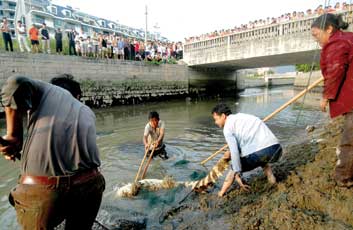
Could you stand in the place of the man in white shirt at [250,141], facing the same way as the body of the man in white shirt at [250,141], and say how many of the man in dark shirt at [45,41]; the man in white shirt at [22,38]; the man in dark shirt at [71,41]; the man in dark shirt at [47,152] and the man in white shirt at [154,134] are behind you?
0

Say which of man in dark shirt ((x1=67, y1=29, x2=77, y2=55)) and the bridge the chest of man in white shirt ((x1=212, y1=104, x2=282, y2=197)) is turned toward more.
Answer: the man in dark shirt

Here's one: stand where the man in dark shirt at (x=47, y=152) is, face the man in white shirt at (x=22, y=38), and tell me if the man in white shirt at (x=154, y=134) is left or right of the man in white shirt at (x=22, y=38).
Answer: right

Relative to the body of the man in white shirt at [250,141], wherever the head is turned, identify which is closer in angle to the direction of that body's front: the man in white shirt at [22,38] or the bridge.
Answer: the man in white shirt

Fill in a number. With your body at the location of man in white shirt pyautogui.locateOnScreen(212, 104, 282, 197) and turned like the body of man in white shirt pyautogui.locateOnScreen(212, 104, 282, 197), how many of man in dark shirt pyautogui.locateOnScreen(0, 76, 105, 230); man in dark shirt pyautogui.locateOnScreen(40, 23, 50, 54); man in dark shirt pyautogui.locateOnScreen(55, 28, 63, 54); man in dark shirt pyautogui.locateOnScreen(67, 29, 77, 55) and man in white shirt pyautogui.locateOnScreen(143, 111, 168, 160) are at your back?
0

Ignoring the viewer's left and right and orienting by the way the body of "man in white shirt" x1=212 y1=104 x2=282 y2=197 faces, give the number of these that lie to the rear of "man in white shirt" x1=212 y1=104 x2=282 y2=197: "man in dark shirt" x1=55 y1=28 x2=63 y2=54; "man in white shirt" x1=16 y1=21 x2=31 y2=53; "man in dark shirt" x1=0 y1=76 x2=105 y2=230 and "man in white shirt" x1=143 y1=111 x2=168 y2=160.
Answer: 0

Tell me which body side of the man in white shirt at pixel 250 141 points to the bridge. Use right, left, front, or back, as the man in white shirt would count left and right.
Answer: right

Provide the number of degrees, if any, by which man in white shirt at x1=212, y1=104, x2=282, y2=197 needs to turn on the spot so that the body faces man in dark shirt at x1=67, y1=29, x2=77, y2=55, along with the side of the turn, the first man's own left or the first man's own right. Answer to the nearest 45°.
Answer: approximately 45° to the first man's own right

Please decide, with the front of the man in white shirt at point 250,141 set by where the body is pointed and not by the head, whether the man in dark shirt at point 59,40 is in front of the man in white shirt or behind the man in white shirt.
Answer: in front

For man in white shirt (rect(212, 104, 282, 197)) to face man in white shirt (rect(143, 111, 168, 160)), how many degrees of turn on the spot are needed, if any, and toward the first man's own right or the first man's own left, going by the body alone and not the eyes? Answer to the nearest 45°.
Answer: approximately 45° to the first man's own right

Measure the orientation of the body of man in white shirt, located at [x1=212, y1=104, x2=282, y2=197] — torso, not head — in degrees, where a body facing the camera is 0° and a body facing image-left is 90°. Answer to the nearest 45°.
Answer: approximately 90°

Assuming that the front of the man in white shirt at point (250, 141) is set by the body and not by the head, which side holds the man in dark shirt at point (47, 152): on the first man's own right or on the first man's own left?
on the first man's own left

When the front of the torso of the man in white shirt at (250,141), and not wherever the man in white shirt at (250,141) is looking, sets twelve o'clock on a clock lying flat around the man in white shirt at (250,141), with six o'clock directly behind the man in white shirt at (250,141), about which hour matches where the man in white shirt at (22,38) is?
the man in white shirt at (22,38) is roughly at 1 o'clock from the man in white shirt at (250,141).

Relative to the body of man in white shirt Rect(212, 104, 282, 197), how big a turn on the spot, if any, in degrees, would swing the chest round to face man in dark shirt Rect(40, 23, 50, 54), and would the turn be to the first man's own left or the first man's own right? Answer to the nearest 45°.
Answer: approximately 45° to the first man's own right
